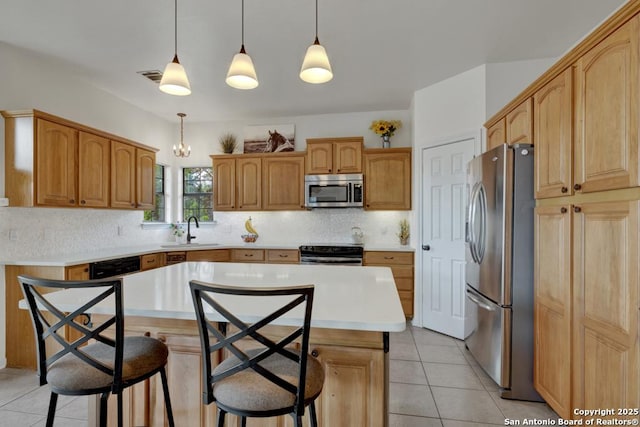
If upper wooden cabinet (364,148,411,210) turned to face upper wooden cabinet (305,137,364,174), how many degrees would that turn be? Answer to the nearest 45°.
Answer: approximately 90° to its right

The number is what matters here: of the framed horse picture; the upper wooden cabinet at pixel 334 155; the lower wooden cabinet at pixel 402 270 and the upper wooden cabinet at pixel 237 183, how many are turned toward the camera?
4

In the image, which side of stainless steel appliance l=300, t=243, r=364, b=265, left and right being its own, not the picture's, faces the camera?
front

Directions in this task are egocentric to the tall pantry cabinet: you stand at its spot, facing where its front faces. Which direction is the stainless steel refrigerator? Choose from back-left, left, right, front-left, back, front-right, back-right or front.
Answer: right

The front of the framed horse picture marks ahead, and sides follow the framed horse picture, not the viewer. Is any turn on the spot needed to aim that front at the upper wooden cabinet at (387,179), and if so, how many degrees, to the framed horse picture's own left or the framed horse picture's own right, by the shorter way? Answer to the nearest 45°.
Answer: approximately 45° to the framed horse picture's own left

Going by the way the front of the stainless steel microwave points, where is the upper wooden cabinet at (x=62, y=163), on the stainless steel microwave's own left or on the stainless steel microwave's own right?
on the stainless steel microwave's own right

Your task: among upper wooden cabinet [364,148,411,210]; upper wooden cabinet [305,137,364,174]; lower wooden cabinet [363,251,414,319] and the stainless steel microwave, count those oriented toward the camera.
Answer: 4

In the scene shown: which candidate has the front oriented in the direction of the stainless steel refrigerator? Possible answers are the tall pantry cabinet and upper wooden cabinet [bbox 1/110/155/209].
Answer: the upper wooden cabinet

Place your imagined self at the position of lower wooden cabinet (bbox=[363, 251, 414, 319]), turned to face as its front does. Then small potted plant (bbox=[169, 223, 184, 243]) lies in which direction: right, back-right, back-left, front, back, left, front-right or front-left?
right

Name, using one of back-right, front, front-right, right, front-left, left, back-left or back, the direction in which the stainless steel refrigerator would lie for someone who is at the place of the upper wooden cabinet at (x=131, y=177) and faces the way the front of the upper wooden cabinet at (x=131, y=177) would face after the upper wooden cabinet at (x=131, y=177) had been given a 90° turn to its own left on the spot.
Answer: right

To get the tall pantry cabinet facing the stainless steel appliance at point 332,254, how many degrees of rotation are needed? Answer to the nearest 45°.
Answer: approximately 90° to its right

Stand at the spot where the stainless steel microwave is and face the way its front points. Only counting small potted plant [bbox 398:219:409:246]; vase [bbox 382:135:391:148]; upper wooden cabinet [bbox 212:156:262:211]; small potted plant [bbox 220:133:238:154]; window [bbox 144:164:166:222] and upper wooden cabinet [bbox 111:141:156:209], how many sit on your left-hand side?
2

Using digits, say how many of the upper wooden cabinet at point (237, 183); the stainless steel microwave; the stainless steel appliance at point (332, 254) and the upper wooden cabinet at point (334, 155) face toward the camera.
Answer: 4
